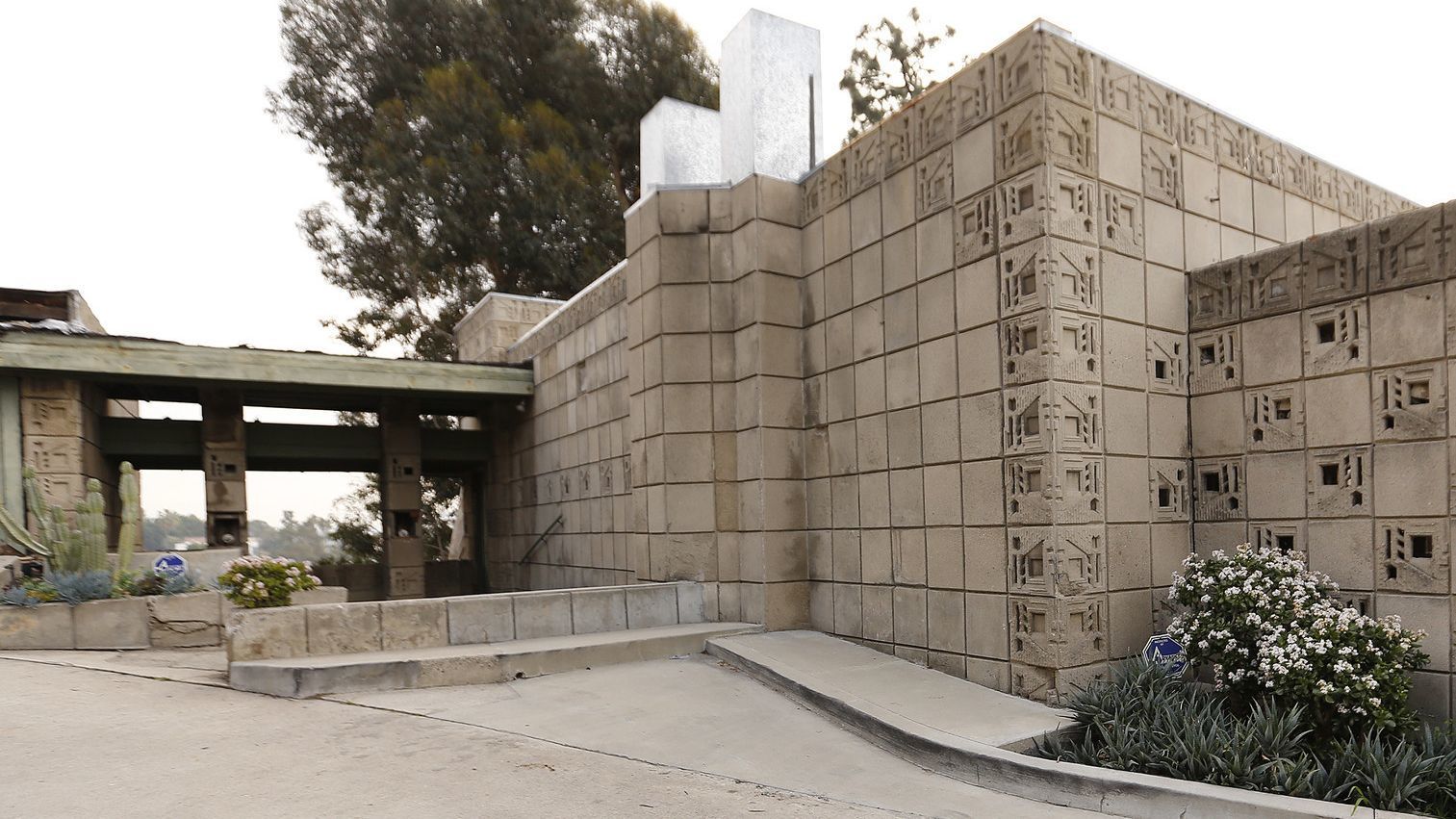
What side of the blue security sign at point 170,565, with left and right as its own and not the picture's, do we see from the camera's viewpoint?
front

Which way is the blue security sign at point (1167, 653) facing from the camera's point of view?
toward the camera

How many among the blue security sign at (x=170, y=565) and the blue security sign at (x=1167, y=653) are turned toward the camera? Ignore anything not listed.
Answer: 2

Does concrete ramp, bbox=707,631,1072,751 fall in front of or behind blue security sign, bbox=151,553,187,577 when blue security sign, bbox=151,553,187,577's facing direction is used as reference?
in front
